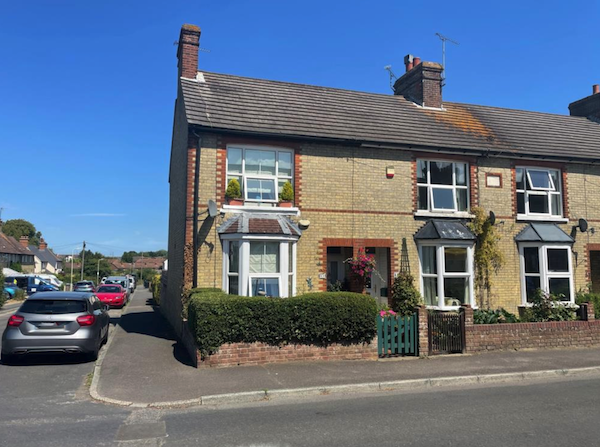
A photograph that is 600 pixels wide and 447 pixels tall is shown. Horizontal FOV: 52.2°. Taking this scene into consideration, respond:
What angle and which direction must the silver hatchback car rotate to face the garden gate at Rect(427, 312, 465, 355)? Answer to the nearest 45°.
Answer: approximately 90° to its right

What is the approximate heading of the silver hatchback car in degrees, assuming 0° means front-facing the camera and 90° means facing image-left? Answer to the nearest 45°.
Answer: approximately 180°

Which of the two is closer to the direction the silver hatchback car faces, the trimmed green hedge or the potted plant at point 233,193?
the potted plant

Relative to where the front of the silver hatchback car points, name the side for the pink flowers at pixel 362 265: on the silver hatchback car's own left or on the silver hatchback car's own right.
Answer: on the silver hatchback car's own right

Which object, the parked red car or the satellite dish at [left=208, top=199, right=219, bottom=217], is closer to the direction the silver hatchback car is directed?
the parked red car

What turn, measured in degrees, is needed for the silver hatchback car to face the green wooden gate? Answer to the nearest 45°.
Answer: approximately 90° to its right

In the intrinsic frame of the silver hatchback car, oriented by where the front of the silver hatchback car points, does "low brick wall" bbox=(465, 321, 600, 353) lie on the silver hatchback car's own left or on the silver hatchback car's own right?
on the silver hatchback car's own right

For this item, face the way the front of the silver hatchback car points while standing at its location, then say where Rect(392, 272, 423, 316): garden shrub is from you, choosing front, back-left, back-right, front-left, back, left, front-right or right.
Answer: right

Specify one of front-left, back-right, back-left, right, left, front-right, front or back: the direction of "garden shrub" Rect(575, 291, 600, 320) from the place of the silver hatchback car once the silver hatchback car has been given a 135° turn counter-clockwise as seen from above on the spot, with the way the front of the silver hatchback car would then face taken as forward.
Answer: back-left

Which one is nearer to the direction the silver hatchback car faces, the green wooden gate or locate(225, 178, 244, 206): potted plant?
the potted plant

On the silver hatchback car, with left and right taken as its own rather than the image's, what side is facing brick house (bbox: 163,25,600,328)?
right
